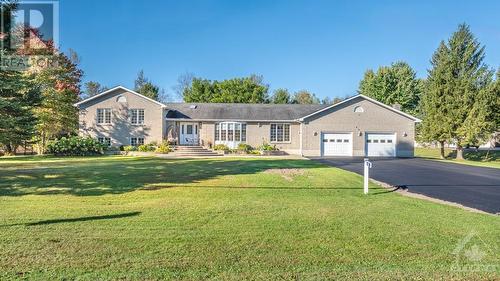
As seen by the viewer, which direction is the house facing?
toward the camera

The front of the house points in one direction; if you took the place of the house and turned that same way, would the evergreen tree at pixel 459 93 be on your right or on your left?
on your left

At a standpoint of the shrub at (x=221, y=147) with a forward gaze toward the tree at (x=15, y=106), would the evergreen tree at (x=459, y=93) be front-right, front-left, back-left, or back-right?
back-left

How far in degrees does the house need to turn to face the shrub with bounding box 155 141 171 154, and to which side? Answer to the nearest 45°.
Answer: approximately 90° to its right

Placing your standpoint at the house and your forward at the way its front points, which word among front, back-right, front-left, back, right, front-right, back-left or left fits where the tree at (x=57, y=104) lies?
right
